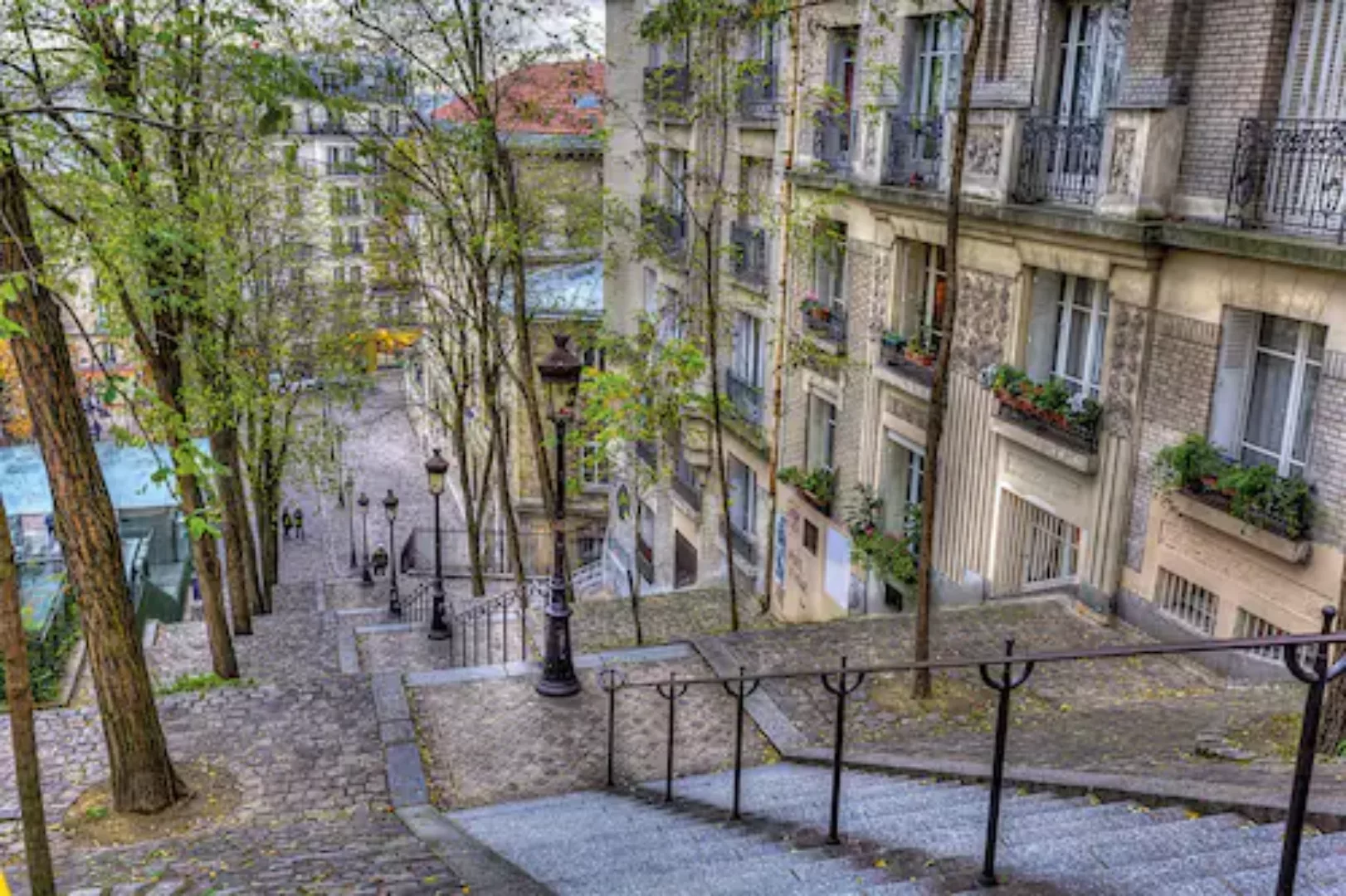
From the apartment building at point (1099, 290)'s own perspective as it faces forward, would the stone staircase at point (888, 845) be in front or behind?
in front

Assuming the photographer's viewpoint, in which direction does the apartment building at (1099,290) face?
facing the viewer and to the left of the viewer

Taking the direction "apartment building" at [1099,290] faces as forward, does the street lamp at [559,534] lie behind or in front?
in front
